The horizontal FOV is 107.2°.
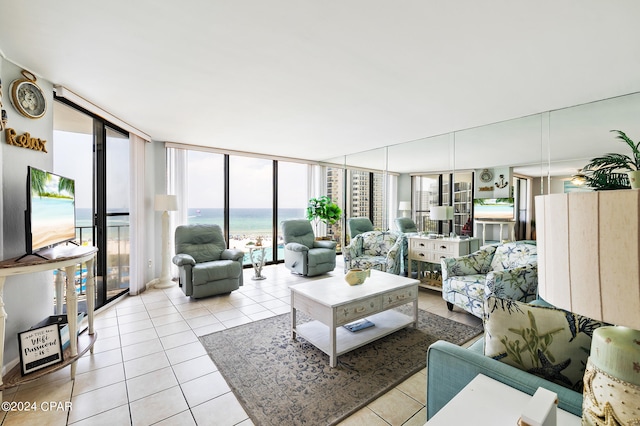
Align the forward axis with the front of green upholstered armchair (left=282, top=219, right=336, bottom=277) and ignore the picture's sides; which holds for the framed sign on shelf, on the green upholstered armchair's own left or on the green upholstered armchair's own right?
on the green upholstered armchair's own right

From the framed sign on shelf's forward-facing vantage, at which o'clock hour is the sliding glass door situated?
The sliding glass door is roughly at 8 o'clock from the framed sign on shelf.

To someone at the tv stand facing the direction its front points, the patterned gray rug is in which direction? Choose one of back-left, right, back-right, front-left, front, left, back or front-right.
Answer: front

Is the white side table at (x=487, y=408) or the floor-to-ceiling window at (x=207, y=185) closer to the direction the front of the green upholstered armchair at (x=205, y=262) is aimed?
the white side table

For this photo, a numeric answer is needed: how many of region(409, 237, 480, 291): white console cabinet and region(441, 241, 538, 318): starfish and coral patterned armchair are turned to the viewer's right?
0

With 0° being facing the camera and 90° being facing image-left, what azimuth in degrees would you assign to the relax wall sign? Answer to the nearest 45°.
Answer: approximately 315°

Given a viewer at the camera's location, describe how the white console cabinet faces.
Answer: facing the viewer and to the left of the viewer

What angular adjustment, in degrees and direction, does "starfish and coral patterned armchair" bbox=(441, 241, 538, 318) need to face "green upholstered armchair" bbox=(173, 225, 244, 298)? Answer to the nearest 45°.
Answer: approximately 45° to its right

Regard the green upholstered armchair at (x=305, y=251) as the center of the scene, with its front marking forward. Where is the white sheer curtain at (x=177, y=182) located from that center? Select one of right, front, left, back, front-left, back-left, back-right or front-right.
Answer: back-right

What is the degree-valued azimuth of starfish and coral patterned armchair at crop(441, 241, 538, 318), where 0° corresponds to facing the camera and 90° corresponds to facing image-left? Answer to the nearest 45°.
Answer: approximately 45°

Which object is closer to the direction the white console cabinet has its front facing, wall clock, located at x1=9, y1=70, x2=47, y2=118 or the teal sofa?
the wall clock

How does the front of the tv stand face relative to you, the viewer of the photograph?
facing the viewer and to the right of the viewer

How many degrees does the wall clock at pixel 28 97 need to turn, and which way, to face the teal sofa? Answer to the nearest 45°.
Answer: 0° — it already faces it
